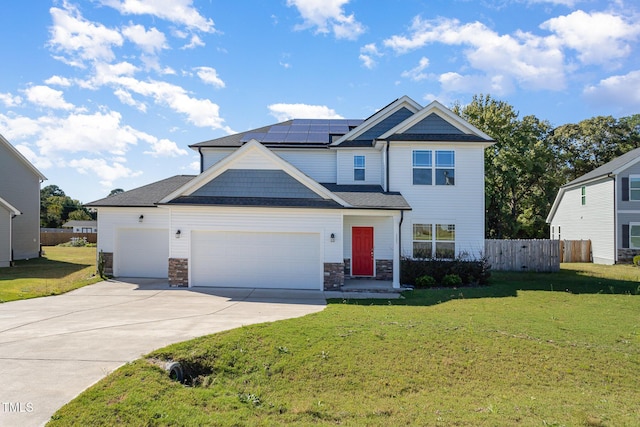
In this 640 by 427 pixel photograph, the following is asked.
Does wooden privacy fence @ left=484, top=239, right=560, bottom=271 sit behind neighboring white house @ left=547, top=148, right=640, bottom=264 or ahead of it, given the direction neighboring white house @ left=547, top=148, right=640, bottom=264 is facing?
ahead

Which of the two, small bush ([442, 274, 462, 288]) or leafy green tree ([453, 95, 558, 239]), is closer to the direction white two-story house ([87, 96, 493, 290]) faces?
the small bush

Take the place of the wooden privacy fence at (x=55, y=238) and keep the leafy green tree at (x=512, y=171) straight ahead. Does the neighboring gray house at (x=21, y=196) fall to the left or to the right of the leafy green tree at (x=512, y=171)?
right

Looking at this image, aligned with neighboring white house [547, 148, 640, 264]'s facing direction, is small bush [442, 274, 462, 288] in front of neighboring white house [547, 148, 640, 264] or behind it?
in front

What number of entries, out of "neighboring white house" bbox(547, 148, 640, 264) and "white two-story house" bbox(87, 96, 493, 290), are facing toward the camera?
2

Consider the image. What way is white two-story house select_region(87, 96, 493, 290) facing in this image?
toward the camera

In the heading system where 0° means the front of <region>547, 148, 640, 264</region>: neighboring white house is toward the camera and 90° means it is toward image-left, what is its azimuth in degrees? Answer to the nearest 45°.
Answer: approximately 0°

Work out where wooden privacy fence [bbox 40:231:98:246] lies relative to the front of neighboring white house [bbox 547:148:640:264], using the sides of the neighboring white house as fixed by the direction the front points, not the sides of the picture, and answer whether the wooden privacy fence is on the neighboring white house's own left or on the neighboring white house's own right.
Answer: on the neighboring white house's own right
